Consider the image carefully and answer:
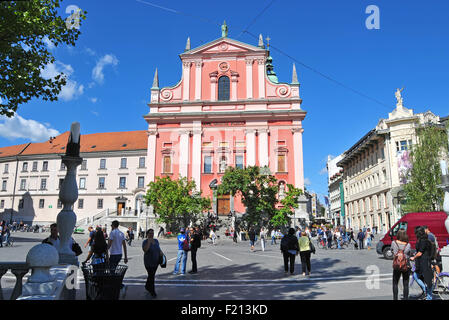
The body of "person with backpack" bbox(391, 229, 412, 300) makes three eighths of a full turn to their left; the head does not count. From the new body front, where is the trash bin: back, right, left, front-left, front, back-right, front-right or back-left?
front

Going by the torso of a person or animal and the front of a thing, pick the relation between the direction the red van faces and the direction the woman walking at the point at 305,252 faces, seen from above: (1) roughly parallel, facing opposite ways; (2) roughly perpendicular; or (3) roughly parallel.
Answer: roughly perpendicular

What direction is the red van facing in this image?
to the viewer's left

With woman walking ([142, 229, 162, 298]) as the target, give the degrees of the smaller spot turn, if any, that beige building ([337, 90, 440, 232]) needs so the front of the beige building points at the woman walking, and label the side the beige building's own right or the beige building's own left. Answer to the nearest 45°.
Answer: approximately 45° to the beige building's own left

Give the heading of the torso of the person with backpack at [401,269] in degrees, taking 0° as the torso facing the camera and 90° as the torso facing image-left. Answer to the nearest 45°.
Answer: approximately 180°

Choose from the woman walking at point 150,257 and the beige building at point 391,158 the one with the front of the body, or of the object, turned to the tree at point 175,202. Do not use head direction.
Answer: the beige building

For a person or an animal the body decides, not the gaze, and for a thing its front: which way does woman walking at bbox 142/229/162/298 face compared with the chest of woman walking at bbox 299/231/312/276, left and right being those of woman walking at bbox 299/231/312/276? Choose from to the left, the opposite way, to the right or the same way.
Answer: the opposite way

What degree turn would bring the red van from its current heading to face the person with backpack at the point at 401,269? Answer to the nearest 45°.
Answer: approximately 90° to its left

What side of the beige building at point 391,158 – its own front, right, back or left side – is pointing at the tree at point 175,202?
front

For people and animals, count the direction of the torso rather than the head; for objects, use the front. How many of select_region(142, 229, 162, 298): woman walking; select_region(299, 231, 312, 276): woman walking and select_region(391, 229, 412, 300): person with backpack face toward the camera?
1

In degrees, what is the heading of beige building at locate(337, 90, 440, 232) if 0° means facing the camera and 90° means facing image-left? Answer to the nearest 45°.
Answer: approximately 45°
